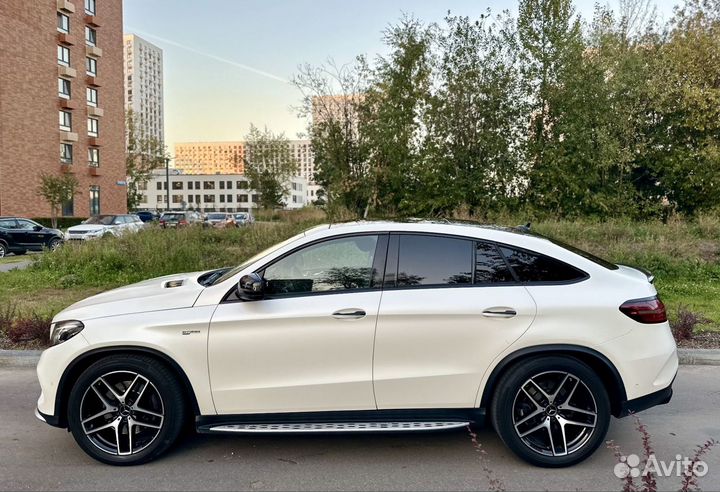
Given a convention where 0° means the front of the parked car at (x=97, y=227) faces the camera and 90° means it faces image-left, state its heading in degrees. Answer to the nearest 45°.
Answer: approximately 45°

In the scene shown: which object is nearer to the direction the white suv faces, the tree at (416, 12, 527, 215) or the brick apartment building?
the brick apartment building

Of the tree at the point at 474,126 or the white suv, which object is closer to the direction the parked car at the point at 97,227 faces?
the white suv

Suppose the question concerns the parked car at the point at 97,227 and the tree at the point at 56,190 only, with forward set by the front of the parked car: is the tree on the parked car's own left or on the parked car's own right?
on the parked car's own right

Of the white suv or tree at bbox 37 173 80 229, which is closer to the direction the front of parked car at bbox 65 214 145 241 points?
the white suv

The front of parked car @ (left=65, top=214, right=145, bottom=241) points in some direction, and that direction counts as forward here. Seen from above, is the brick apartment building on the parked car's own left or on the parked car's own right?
on the parked car's own right

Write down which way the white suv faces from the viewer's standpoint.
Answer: facing to the left of the viewer

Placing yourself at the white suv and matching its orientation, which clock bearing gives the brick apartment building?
The brick apartment building is roughly at 2 o'clock from the white suv.

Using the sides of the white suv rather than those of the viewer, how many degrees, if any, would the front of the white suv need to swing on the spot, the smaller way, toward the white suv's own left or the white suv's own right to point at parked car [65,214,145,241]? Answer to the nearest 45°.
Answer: approximately 45° to the white suv's own right
